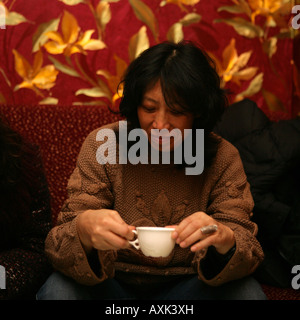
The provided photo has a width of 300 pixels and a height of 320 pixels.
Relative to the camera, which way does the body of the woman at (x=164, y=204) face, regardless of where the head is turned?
toward the camera

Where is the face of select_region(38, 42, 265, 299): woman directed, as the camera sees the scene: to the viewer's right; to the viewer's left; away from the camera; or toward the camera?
toward the camera
